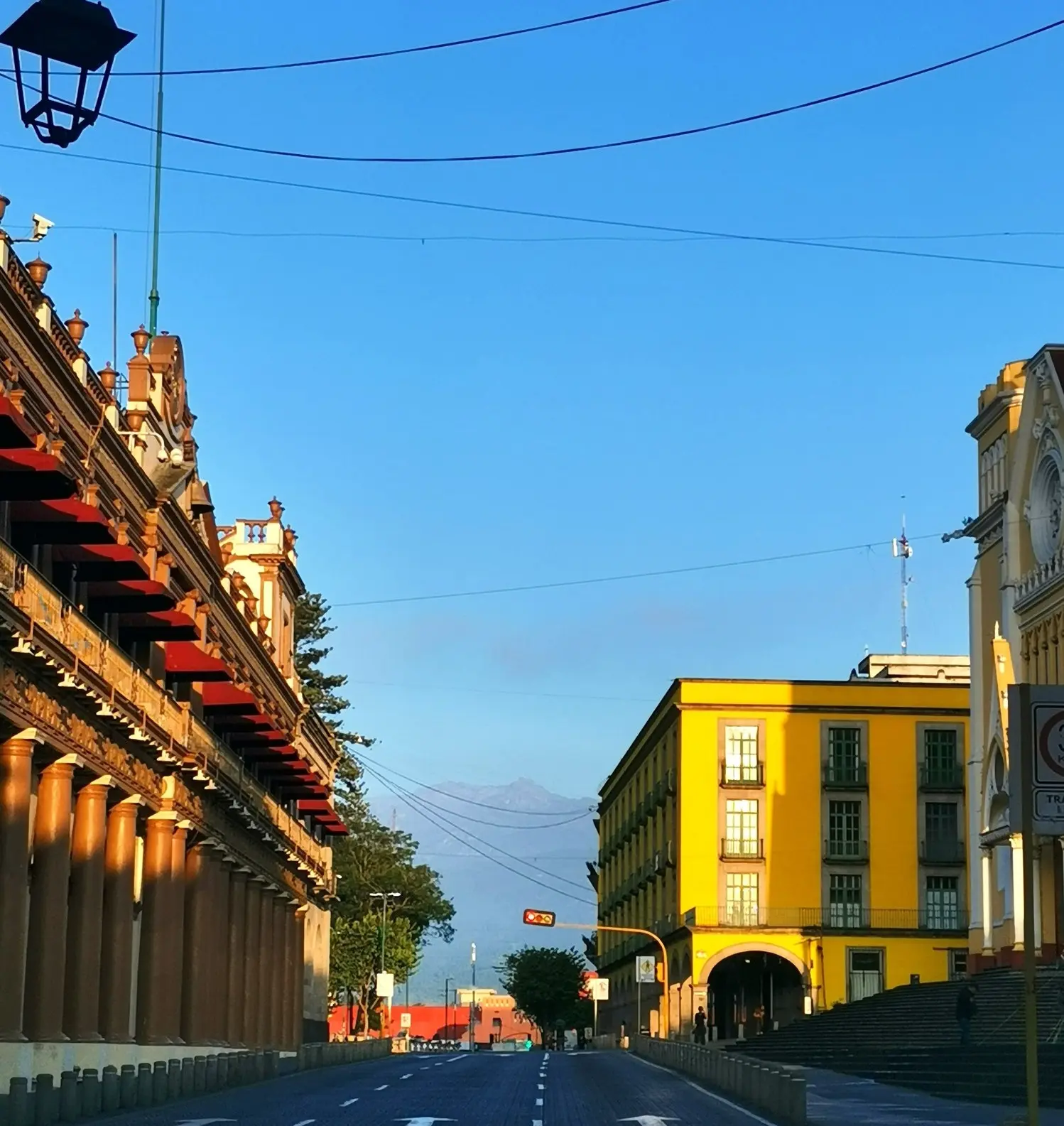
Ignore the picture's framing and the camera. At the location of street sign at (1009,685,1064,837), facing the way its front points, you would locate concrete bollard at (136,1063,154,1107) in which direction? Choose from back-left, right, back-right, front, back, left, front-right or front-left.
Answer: back-right

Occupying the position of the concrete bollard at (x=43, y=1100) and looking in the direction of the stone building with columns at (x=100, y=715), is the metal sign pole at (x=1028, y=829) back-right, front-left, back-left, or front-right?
back-right

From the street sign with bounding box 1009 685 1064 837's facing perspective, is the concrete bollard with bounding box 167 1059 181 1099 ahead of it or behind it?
behind

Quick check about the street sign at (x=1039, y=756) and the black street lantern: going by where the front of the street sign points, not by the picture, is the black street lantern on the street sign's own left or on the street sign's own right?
on the street sign's own right

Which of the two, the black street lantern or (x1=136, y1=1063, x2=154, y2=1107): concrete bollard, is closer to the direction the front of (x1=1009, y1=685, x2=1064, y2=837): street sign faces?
the black street lantern

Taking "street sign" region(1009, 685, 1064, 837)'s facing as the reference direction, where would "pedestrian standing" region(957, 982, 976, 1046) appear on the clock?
The pedestrian standing is roughly at 6 o'clock from the street sign.

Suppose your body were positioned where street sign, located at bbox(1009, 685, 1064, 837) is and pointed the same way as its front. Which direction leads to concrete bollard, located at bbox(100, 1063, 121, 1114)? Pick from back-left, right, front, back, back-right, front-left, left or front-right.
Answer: back-right

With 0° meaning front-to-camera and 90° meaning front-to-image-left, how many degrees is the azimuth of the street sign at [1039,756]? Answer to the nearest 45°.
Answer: approximately 0°

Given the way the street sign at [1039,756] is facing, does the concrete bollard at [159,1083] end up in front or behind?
behind
